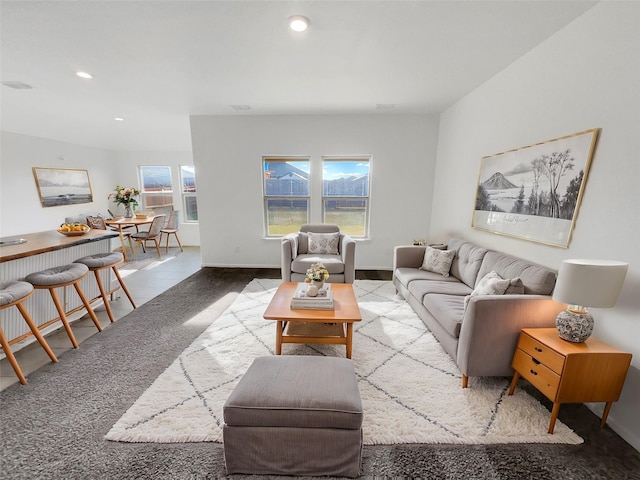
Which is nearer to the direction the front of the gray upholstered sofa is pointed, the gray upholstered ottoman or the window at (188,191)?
the gray upholstered ottoman

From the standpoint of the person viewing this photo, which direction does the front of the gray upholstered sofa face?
facing the viewer and to the left of the viewer

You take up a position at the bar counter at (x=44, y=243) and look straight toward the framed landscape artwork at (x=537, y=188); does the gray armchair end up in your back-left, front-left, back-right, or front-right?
front-left

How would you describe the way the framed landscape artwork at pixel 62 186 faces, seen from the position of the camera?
facing the viewer and to the right of the viewer

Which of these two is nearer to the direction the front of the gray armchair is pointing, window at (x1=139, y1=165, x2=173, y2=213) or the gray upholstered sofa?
the gray upholstered sofa

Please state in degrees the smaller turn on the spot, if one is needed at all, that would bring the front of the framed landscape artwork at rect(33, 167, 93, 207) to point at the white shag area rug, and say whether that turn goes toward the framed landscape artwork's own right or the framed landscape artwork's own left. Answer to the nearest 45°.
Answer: approximately 45° to the framed landscape artwork's own right

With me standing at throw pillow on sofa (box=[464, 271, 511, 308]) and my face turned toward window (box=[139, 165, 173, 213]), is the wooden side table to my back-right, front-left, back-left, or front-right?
back-left

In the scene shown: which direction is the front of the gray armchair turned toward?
toward the camera

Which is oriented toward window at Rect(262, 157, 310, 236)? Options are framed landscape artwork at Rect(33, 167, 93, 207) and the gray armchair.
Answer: the framed landscape artwork

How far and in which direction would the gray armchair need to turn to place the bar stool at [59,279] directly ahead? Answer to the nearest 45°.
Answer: approximately 45° to its right

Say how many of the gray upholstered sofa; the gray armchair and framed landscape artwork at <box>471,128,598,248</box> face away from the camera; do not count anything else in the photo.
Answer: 0

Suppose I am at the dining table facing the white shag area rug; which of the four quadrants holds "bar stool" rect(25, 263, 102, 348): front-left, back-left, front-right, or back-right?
front-right

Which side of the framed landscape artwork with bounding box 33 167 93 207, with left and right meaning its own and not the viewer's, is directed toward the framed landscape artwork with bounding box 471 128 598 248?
front

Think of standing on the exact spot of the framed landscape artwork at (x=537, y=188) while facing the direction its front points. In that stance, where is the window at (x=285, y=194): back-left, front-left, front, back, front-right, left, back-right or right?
front-right

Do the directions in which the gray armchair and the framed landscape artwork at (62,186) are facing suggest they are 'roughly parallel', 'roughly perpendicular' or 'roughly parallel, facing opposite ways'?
roughly perpendicular

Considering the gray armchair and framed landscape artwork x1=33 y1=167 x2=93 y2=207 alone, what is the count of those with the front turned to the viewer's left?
0

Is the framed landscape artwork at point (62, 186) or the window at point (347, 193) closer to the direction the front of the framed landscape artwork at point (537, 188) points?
the framed landscape artwork

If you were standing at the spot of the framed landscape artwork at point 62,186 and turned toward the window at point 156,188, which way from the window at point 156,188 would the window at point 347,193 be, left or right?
right
